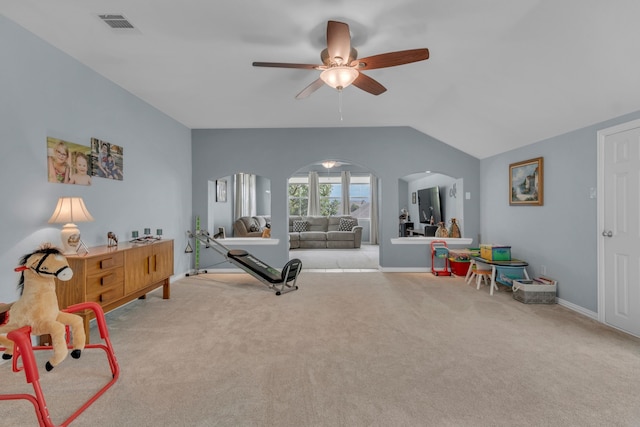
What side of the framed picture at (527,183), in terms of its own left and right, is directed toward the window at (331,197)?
right

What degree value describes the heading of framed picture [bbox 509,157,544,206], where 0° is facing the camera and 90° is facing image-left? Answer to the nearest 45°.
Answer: approximately 45°

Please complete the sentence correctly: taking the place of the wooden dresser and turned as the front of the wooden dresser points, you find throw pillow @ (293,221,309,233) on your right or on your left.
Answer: on your left

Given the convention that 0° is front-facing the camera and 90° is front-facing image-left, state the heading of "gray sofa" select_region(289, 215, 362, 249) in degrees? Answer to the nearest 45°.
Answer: approximately 0°

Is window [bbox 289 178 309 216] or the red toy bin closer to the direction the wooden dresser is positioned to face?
the red toy bin

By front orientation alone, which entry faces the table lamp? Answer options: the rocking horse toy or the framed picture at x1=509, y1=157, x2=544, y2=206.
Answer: the framed picture

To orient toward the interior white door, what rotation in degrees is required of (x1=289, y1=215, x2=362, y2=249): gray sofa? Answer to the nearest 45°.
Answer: approximately 45° to its left

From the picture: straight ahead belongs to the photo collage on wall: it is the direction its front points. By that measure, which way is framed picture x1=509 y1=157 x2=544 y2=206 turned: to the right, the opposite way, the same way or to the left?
the opposite way

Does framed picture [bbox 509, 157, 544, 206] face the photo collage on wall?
yes

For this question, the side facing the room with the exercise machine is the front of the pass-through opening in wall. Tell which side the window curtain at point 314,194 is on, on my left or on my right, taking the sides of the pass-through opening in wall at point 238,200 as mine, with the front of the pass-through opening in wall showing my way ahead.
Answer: on my left

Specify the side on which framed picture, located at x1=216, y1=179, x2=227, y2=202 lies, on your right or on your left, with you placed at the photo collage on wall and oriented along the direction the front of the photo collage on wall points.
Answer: on your left

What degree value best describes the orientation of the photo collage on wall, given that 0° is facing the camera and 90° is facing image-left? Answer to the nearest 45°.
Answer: approximately 315°
